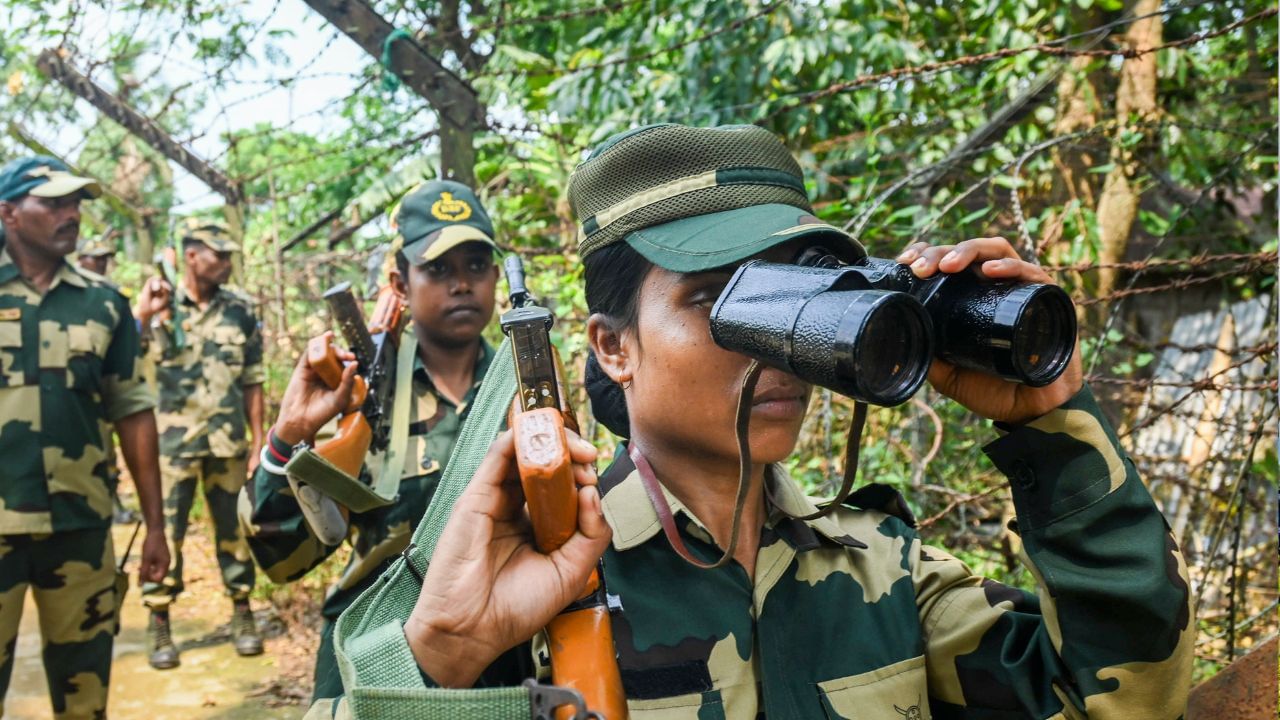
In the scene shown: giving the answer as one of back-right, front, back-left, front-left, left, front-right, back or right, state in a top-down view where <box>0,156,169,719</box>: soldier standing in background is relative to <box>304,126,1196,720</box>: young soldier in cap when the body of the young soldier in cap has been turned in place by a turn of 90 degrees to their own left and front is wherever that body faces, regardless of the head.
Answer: left

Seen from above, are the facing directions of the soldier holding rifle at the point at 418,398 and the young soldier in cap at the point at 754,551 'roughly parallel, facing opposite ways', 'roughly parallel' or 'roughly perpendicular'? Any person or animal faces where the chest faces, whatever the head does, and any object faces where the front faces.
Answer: roughly parallel

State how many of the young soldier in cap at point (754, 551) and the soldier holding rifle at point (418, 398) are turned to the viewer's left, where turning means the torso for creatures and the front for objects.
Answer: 0

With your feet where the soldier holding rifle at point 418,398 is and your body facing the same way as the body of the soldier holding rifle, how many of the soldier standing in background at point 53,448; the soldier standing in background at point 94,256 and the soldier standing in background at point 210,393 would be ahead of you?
0

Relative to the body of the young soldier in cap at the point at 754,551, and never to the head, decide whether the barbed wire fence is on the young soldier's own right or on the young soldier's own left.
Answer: on the young soldier's own left

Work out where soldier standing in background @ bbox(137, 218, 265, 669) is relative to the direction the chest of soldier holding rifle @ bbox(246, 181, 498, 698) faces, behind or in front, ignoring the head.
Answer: behind

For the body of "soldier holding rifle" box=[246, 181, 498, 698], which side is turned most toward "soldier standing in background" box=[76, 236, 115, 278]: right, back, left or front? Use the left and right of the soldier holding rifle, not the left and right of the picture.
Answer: back

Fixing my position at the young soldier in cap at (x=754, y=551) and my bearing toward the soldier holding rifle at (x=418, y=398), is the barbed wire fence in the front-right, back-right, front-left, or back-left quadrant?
front-right

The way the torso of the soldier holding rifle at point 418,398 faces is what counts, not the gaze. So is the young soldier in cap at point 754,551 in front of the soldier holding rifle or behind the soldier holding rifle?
in front

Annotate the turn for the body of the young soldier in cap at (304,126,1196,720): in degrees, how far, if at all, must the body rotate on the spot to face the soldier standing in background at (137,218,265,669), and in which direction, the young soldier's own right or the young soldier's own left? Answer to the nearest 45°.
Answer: approximately 180°

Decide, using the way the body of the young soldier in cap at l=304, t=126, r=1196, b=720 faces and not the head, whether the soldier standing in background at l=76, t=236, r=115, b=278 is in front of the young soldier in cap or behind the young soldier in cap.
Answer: behind

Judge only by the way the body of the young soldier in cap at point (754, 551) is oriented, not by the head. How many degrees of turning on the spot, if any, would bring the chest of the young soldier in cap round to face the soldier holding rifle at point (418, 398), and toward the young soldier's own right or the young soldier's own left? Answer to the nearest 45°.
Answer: approximately 180°

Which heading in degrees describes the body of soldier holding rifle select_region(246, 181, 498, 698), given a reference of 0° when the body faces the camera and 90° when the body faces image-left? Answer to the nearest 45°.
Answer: approximately 315°
